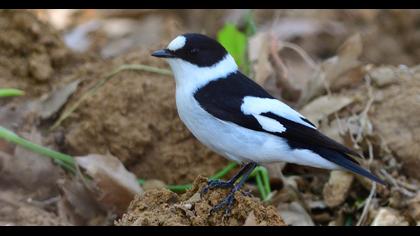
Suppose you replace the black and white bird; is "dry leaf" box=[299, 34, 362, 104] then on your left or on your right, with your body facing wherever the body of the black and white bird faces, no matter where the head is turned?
on your right

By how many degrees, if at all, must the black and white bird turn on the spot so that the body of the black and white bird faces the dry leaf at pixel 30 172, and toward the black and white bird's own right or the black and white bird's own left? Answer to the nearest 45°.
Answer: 0° — it already faces it

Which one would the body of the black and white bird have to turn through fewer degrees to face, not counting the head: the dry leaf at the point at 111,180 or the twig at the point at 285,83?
the dry leaf

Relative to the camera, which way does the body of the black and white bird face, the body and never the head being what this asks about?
to the viewer's left

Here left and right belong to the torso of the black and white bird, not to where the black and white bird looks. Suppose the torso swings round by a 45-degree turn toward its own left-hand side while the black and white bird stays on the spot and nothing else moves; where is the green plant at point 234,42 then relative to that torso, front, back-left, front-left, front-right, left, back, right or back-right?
back-right

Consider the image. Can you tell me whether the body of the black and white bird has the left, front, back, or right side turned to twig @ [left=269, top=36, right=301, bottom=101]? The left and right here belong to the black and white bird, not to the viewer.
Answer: right

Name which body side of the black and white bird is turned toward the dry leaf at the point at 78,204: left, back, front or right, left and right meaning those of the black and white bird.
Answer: front

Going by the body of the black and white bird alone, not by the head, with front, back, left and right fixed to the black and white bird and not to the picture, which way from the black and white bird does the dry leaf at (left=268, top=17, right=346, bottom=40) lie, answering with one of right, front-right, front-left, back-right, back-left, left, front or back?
right

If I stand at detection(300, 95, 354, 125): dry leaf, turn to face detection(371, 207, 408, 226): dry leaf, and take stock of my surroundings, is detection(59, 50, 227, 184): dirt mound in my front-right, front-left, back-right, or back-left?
back-right

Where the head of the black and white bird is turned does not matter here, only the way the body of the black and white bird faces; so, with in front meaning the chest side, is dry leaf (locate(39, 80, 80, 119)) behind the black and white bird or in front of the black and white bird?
in front

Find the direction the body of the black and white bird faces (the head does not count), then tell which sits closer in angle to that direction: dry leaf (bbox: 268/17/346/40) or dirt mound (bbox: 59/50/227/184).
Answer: the dirt mound

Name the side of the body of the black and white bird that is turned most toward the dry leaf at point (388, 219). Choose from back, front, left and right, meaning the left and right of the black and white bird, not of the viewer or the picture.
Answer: back
